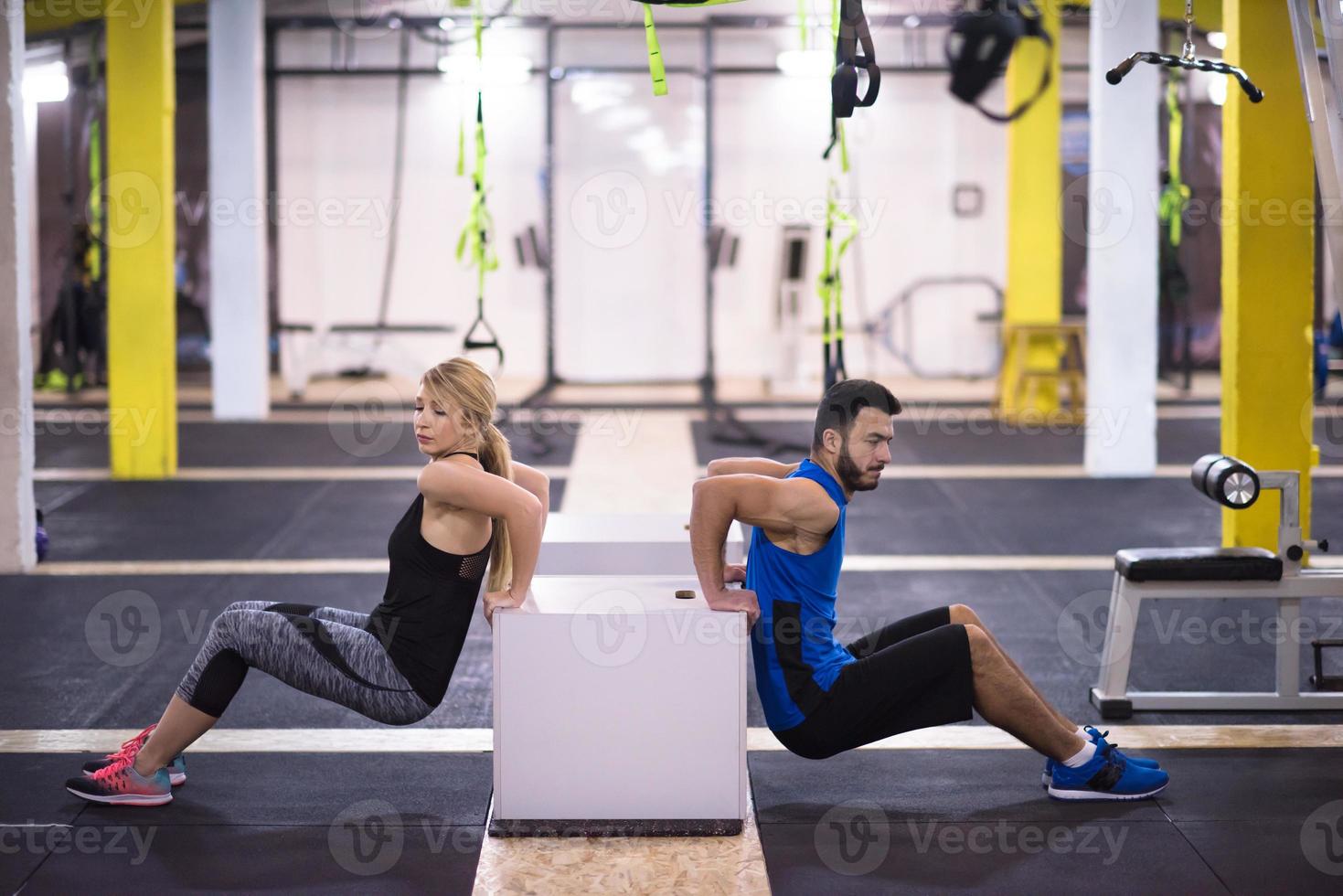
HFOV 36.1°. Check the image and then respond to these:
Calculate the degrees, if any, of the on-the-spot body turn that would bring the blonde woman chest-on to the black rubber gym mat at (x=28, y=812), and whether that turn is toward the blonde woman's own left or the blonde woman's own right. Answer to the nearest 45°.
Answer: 0° — they already face it

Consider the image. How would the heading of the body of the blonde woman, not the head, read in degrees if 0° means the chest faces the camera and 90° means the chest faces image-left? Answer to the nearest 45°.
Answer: approximately 90°

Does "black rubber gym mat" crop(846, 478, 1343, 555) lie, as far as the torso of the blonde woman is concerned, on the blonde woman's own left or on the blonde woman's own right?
on the blonde woman's own right

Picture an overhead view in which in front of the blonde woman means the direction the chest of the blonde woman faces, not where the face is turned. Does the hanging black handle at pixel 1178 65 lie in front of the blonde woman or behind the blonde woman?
behind

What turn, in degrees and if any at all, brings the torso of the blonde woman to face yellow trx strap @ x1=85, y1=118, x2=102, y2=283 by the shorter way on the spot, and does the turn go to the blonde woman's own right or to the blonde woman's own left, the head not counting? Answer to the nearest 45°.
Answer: approximately 90° to the blonde woman's own right

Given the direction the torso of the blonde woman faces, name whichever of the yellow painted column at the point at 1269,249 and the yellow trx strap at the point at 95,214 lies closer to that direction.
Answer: the yellow trx strap

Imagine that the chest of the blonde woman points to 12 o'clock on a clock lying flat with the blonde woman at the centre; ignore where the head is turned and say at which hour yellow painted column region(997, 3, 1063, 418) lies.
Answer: The yellow painted column is roughly at 4 o'clock from the blonde woman.

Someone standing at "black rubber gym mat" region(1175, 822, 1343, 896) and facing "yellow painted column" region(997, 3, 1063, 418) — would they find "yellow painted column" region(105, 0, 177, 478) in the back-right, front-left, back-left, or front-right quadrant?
front-left

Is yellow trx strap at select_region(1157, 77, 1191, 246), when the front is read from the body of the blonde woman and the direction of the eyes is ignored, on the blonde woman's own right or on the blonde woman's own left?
on the blonde woman's own right

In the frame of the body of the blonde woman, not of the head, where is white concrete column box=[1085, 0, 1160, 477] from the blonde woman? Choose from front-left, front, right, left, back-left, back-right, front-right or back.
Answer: back-right

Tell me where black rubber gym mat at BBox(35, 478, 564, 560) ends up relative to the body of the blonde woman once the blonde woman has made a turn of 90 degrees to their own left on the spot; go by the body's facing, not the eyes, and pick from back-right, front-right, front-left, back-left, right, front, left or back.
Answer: back

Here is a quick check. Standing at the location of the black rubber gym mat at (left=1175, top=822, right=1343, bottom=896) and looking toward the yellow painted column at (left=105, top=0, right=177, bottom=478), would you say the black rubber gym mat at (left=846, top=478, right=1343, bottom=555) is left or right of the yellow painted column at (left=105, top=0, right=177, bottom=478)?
right

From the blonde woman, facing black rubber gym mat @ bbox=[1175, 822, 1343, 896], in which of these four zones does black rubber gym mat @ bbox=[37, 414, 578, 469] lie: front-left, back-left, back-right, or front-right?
back-left
